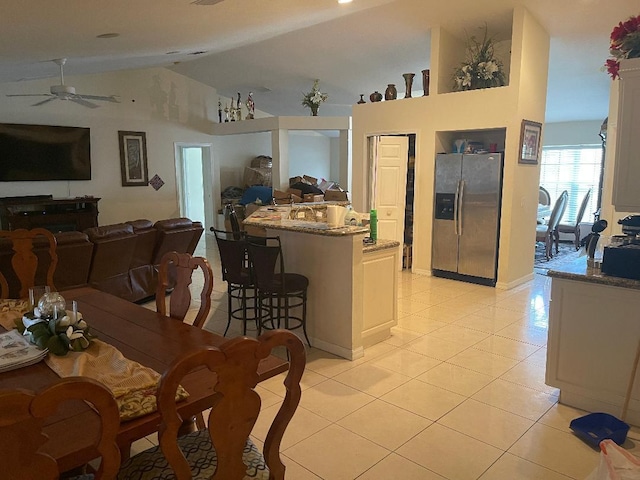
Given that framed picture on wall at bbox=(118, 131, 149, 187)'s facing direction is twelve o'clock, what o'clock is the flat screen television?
The flat screen television is roughly at 2 o'clock from the framed picture on wall.

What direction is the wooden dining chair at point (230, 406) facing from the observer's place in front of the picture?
facing away from the viewer and to the left of the viewer

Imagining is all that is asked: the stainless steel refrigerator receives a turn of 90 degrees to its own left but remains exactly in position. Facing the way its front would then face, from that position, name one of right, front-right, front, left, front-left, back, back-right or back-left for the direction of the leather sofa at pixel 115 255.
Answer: back-right

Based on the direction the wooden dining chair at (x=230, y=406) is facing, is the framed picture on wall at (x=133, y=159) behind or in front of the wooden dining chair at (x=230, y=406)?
in front

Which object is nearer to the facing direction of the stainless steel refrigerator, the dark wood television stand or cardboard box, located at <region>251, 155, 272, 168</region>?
the dark wood television stand

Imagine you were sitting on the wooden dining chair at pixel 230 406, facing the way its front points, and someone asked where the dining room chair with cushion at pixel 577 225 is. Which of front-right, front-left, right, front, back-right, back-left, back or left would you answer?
right

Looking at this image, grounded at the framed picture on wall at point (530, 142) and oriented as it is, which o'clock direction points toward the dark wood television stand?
The dark wood television stand is roughly at 4 o'clock from the framed picture on wall.

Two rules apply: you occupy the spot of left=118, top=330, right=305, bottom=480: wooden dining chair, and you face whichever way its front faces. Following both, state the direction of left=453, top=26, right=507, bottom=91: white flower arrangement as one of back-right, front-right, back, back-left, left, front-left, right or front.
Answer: right

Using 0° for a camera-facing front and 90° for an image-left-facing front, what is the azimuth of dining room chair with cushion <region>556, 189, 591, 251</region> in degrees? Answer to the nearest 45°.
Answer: approximately 90°

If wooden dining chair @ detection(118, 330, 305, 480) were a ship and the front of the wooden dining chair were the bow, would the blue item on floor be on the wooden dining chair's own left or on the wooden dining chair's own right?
on the wooden dining chair's own right

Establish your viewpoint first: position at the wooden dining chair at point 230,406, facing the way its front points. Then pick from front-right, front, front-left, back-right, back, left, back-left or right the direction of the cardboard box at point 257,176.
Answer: front-right

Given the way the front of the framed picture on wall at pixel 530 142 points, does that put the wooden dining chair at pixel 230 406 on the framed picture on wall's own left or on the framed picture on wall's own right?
on the framed picture on wall's own right

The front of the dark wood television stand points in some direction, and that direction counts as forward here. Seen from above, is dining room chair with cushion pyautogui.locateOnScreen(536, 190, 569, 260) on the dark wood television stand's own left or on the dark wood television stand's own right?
on the dark wood television stand's own left

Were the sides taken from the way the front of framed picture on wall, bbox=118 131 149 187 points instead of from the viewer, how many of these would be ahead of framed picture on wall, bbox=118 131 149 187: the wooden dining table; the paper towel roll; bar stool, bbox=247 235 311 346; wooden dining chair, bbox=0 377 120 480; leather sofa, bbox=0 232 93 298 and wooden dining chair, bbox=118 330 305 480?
6

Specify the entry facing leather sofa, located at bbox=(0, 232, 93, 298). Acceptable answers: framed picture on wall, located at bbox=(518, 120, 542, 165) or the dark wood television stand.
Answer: the dark wood television stand
